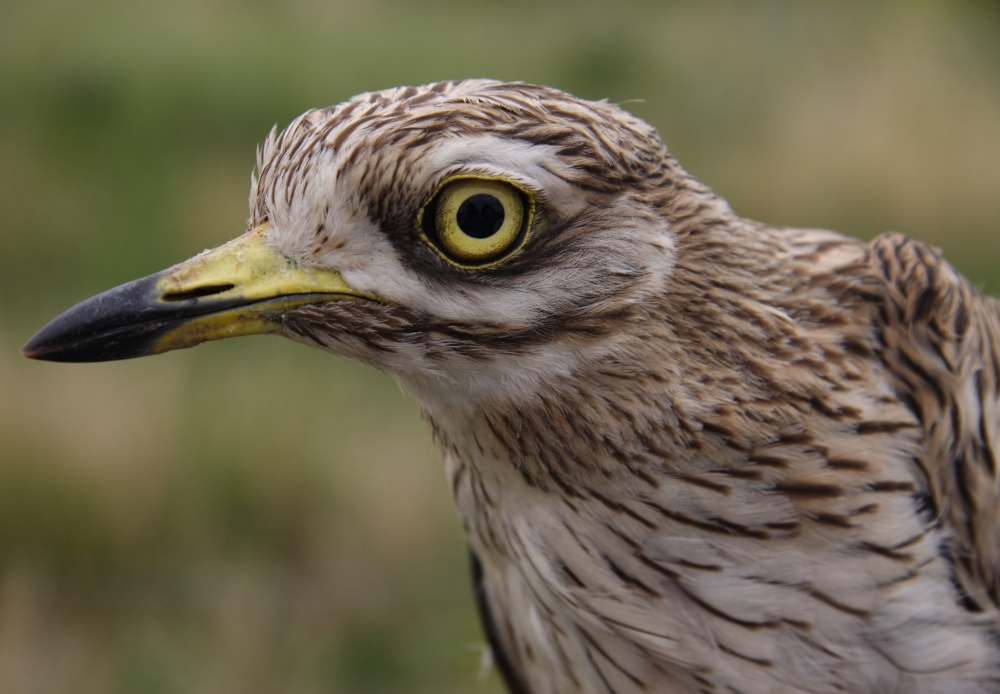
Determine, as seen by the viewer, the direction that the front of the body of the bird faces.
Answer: to the viewer's left
